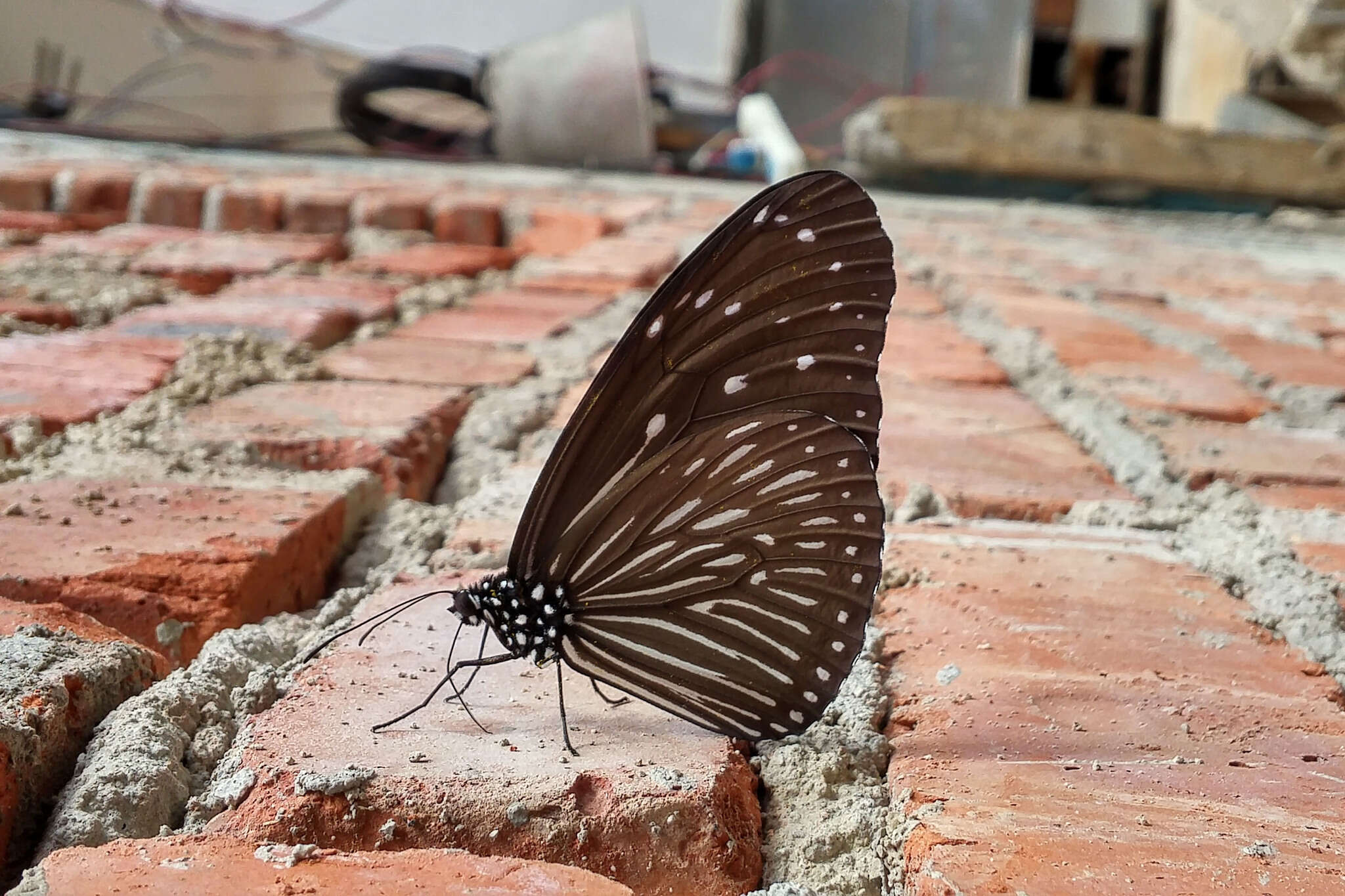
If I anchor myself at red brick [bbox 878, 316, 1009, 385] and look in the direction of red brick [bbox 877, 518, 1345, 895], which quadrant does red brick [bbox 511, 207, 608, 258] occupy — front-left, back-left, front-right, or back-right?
back-right

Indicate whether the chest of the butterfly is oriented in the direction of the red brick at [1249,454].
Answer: no

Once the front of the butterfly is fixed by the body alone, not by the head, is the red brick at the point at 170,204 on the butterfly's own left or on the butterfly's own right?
on the butterfly's own right

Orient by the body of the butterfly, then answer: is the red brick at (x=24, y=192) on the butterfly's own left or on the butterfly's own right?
on the butterfly's own right

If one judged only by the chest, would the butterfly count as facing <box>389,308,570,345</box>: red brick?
no

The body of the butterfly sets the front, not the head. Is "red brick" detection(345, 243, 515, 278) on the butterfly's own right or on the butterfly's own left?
on the butterfly's own right

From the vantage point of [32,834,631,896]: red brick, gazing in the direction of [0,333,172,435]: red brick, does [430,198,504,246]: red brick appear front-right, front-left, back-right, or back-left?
front-right

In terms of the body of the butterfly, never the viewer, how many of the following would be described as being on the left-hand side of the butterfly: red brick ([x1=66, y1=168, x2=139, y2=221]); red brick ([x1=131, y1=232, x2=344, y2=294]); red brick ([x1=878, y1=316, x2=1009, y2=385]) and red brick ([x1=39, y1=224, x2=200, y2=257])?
0

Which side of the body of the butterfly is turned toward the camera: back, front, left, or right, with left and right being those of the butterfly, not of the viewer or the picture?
left

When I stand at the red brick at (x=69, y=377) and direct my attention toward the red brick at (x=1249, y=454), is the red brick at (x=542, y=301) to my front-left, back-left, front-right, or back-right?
front-left

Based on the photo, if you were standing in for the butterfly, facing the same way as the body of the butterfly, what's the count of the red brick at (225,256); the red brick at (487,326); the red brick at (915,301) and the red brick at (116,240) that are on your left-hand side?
0

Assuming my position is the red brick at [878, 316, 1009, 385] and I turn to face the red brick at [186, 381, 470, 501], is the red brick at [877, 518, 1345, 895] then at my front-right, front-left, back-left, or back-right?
front-left

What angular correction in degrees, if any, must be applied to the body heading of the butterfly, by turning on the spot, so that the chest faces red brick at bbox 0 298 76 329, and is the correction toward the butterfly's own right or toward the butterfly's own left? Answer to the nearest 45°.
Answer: approximately 45° to the butterfly's own right

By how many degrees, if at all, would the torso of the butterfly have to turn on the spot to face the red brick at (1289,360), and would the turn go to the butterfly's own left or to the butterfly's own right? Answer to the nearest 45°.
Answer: approximately 135° to the butterfly's own right

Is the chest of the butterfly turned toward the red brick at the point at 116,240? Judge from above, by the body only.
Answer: no

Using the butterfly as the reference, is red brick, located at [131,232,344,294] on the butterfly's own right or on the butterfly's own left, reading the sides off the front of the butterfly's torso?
on the butterfly's own right
